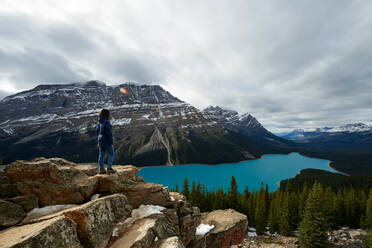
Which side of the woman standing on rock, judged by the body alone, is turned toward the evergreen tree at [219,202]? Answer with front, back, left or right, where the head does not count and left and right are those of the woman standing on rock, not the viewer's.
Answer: front

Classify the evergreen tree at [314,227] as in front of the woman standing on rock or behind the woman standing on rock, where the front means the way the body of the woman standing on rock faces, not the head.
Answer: in front

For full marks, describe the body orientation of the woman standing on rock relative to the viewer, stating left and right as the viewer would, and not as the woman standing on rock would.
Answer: facing away from the viewer and to the right of the viewer

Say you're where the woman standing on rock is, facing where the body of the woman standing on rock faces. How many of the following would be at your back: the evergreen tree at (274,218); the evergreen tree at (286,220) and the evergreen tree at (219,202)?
0

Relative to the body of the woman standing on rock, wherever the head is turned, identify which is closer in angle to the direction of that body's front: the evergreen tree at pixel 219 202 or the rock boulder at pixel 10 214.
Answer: the evergreen tree
